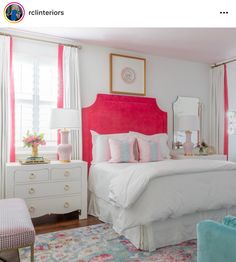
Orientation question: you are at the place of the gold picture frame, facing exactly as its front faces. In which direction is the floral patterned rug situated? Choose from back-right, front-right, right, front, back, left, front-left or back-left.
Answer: front-right

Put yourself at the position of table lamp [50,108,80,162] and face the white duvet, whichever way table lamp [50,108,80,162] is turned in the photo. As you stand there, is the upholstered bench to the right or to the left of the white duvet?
right

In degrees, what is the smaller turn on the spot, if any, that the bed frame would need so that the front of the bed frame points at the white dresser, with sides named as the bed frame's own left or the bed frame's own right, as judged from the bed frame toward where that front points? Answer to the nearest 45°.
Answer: approximately 90° to the bed frame's own right

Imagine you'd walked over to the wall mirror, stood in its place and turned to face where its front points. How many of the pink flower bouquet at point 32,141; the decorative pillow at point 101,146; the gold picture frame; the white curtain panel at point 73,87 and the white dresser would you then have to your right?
5

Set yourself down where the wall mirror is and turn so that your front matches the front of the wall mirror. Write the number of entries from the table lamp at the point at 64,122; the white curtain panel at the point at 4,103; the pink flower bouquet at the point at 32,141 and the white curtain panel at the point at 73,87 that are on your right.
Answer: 4

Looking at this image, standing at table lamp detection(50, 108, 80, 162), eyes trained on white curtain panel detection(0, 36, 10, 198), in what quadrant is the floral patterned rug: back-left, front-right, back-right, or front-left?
back-left

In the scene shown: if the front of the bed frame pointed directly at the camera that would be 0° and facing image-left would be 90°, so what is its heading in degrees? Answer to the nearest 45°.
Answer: approximately 315°

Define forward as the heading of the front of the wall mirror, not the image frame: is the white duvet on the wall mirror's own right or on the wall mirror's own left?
on the wall mirror's own right

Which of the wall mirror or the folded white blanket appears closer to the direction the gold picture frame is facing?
the folded white blanket

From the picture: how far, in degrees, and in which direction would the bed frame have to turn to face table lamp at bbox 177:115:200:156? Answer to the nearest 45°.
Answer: approximately 90° to its left

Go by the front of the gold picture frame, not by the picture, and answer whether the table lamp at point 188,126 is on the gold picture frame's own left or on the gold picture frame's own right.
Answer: on the gold picture frame's own left

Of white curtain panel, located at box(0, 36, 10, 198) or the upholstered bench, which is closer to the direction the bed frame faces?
the upholstered bench

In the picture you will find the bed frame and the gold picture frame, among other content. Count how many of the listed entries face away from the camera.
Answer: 0

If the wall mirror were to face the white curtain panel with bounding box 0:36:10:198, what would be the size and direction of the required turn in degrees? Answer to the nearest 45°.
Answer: approximately 90° to its right

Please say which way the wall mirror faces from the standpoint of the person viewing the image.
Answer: facing the viewer and to the right of the viewer
